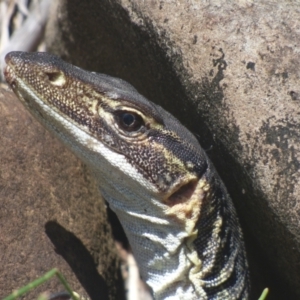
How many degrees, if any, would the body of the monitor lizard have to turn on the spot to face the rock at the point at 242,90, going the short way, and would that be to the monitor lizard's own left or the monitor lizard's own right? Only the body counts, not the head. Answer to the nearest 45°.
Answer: approximately 135° to the monitor lizard's own right

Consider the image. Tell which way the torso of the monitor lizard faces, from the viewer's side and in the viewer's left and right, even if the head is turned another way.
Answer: facing to the left of the viewer
